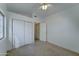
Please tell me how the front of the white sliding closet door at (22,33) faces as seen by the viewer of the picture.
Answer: facing the viewer and to the right of the viewer
